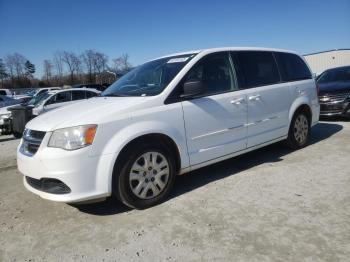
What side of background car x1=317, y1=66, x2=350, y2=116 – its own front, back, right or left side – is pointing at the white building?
back

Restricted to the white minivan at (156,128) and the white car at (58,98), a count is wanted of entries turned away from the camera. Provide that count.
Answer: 0

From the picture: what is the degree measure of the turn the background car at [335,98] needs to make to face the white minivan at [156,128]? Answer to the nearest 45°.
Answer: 0° — it already faces it

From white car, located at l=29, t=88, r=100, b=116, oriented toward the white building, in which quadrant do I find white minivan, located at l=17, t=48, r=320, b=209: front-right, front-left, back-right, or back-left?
back-right

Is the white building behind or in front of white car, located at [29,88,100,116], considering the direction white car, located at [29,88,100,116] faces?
behind

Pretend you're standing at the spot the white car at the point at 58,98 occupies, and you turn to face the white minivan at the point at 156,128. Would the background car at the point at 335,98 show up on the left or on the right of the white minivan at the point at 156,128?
left

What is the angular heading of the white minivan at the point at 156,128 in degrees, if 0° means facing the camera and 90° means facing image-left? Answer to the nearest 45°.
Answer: approximately 45°

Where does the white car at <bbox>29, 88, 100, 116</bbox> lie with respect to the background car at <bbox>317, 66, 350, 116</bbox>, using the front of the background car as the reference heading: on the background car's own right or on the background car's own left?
on the background car's own right

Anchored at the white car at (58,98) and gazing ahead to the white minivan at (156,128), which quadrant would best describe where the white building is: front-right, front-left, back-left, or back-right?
back-left

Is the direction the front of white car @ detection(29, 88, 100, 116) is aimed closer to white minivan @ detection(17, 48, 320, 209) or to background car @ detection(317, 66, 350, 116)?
the white minivan
